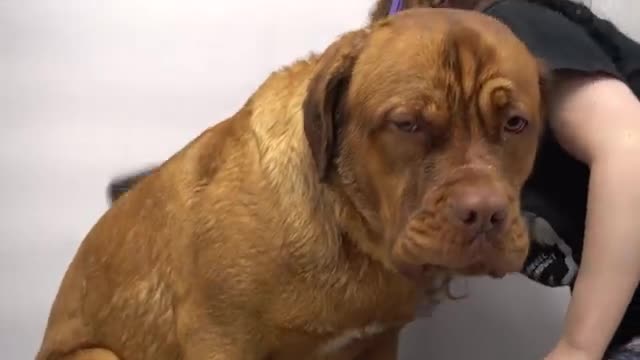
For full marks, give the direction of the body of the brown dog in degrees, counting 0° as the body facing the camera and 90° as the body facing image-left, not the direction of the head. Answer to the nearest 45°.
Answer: approximately 315°
